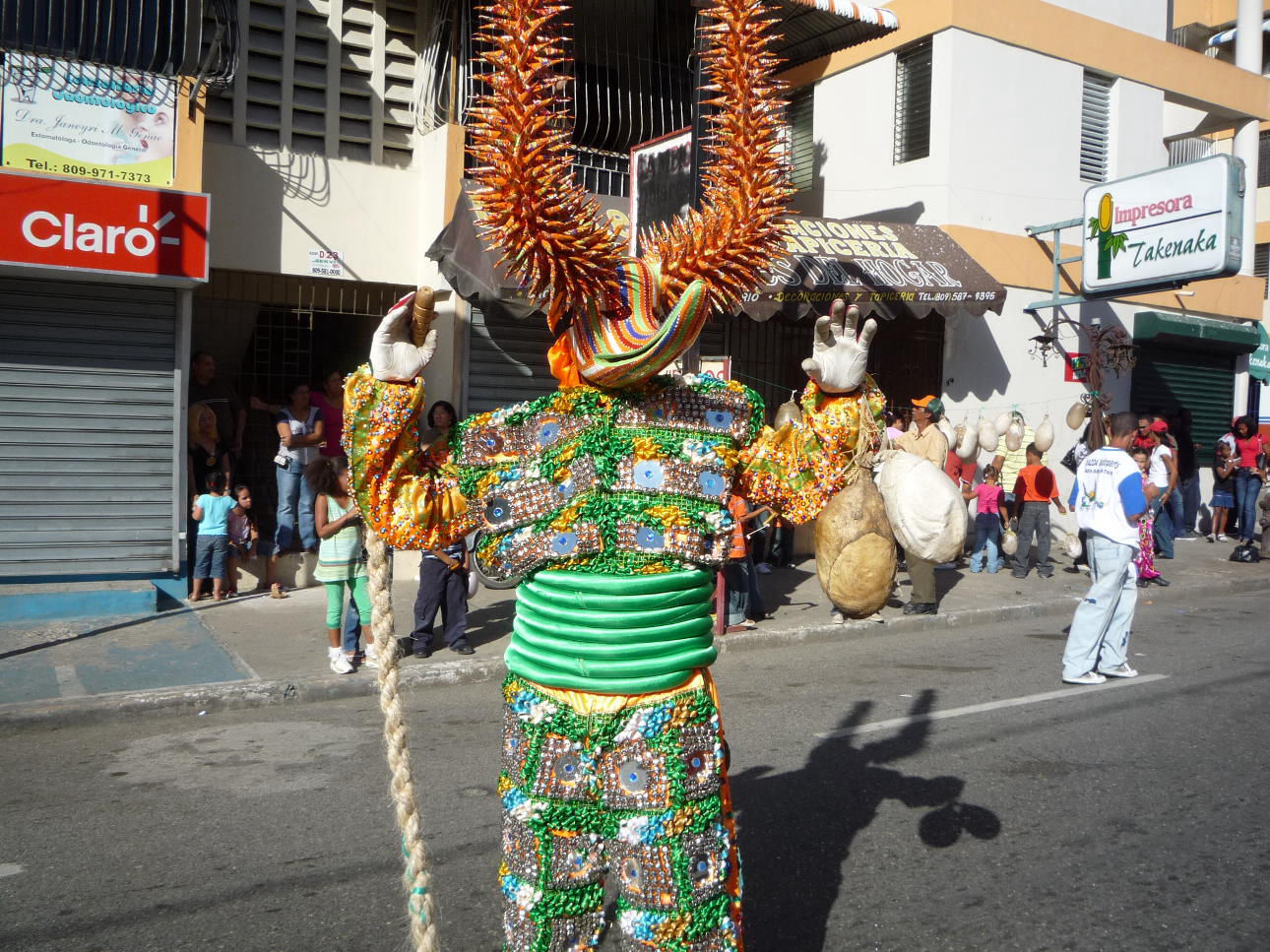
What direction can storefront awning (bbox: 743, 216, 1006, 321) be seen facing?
toward the camera

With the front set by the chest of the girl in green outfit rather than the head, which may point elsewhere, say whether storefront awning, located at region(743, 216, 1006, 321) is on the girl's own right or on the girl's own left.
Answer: on the girl's own left

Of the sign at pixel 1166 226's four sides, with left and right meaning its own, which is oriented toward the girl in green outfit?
front

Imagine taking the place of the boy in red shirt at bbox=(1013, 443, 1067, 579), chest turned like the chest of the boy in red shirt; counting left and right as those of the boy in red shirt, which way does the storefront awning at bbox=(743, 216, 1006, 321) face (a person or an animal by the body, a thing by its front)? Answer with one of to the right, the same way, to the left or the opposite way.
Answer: the opposite way

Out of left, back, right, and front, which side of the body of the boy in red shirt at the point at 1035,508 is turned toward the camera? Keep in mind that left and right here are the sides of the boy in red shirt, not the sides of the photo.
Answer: back

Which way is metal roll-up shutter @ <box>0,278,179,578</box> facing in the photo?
toward the camera

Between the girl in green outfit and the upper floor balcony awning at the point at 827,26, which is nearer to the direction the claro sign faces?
the girl in green outfit

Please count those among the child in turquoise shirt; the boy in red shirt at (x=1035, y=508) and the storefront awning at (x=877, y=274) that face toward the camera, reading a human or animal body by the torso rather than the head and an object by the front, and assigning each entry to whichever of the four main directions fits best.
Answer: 1

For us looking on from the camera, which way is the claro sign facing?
facing the viewer

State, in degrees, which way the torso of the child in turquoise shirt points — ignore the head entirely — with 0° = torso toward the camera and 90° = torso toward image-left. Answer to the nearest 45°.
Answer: approximately 180°

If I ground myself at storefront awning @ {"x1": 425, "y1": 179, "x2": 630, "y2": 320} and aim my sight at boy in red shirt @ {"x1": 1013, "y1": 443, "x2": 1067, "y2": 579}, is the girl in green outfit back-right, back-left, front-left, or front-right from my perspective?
back-right

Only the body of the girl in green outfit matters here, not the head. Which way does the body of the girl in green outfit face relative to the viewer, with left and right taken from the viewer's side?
facing the viewer and to the right of the viewer
